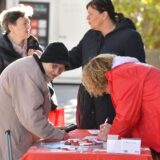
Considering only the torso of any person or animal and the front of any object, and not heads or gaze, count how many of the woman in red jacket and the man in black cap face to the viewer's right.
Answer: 1

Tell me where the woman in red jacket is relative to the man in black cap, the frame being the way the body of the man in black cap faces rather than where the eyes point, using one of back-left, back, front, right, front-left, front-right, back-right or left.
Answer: front

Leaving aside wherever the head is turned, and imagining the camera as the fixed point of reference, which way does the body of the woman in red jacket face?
to the viewer's left

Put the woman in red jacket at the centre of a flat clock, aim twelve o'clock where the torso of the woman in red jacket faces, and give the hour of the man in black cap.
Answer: The man in black cap is roughly at 12 o'clock from the woman in red jacket.

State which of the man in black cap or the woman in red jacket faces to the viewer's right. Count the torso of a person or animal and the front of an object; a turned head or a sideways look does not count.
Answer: the man in black cap

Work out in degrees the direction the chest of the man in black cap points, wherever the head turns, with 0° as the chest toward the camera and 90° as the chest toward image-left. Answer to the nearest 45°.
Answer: approximately 270°

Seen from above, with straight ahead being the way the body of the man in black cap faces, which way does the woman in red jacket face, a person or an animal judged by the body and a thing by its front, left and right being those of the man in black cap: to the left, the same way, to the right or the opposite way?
the opposite way
